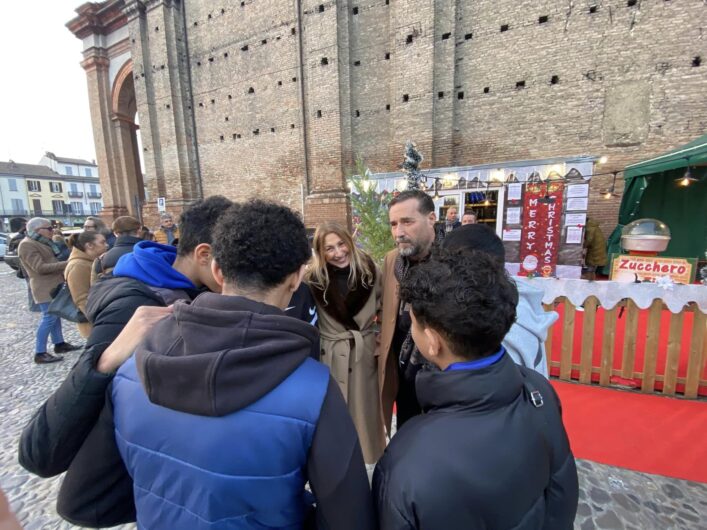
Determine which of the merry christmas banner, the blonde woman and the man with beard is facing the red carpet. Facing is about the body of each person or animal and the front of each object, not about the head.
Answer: the merry christmas banner

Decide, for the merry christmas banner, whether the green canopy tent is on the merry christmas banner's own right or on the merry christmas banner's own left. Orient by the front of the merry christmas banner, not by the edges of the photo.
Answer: on the merry christmas banner's own left

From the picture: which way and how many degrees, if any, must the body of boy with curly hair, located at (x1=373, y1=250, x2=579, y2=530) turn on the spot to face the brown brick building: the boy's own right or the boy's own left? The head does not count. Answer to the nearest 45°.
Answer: approximately 45° to the boy's own right

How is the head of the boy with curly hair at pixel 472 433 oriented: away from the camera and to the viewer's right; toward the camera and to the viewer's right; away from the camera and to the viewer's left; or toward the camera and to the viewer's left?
away from the camera and to the viewer's left

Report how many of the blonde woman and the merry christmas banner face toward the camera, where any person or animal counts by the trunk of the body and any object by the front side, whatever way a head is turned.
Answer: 2

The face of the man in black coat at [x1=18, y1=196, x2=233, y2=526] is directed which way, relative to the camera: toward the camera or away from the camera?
away from the camera

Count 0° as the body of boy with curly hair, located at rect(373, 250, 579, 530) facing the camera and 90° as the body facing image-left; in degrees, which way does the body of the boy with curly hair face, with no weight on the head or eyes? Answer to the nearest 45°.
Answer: approximately 135°

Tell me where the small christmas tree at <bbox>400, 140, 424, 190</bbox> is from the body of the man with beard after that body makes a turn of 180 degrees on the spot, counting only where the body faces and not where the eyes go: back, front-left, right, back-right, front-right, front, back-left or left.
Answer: front-left

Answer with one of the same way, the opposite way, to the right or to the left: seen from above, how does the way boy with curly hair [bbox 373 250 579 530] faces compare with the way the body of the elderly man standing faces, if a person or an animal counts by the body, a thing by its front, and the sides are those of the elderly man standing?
to the left

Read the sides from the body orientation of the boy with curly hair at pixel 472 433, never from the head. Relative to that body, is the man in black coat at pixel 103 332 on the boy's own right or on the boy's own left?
on the boy's own left

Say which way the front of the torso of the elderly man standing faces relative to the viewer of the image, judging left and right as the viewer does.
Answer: facing to the right of the viewer

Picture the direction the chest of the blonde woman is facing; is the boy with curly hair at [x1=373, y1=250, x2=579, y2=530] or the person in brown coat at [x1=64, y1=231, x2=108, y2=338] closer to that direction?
the boy with curly hair
